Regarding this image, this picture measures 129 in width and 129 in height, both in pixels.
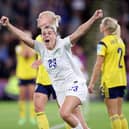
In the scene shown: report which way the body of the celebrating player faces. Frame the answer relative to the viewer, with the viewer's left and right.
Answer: facing the viewer and to the left of the viewer

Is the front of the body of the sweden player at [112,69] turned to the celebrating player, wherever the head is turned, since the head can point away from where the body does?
no

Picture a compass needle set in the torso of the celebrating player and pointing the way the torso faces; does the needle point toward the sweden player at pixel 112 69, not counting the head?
no

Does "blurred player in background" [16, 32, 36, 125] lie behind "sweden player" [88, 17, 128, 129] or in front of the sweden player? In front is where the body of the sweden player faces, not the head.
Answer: in front

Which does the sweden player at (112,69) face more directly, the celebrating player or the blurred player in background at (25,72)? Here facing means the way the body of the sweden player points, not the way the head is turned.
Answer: the blurred player in background

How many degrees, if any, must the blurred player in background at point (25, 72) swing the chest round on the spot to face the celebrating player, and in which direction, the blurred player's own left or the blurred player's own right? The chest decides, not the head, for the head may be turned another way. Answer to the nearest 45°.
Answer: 0° — they already face them

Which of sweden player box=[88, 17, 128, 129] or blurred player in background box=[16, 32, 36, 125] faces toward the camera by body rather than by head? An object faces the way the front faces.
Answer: the blurred player in background

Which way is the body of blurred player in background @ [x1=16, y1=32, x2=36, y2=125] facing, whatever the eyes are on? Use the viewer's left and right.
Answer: facing the viewer

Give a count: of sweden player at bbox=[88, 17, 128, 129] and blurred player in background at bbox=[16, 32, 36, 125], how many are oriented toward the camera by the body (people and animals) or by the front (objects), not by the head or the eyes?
1

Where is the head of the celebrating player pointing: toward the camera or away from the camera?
toward the camera

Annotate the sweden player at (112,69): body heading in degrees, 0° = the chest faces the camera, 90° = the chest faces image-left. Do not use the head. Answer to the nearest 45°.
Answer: approximately 135°

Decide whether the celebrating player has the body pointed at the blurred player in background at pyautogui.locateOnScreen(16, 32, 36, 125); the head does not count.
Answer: no
